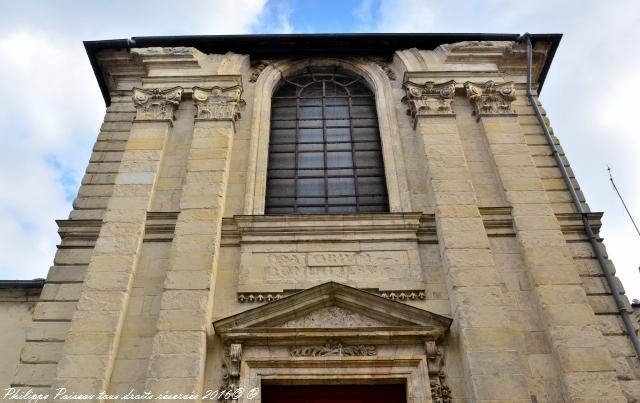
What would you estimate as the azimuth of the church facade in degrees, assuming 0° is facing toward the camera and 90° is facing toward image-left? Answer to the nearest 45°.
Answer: approximately 0°
